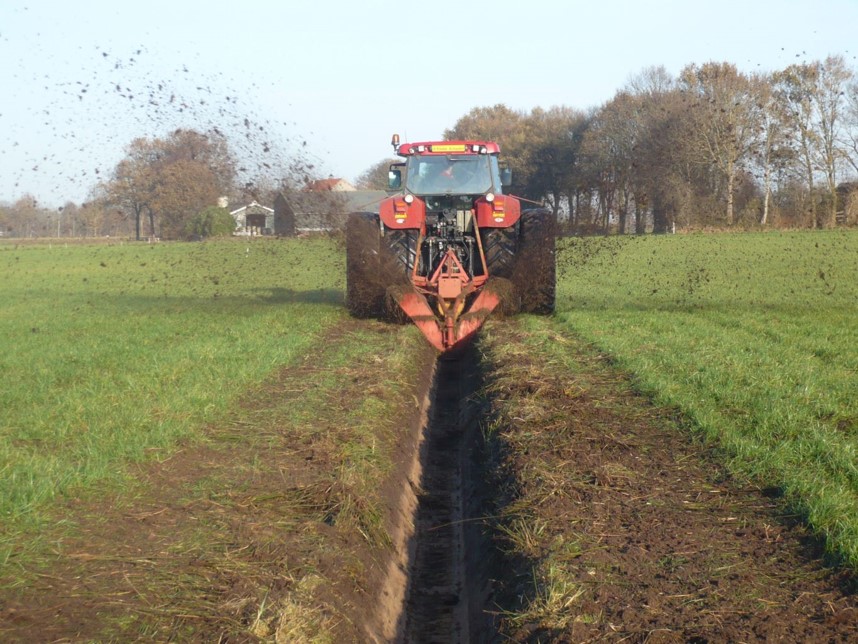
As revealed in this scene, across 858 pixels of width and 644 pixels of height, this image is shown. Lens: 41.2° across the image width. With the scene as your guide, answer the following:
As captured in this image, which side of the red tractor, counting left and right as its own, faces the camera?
back

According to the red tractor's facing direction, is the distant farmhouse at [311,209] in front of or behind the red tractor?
in front

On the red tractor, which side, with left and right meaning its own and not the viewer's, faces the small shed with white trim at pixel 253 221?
front
